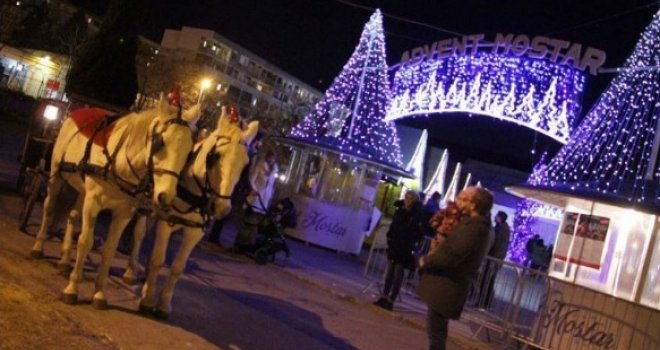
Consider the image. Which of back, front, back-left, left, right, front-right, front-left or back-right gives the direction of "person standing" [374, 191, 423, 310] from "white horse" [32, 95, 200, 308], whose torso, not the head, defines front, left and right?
left

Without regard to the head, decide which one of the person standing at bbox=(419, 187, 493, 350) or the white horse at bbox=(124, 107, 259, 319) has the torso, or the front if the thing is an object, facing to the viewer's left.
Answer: the person standing

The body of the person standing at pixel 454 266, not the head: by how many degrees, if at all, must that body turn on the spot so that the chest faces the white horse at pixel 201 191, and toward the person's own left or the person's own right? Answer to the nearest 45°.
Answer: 0° — they already face it

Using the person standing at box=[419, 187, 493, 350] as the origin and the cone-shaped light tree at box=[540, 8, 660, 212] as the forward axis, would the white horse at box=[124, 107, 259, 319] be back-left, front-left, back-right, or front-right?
back-left

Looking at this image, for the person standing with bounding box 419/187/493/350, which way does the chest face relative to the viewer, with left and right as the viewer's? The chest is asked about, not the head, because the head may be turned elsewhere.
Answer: facing to the left of the viewer

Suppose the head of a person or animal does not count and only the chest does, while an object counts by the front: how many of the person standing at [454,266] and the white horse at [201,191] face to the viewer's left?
1

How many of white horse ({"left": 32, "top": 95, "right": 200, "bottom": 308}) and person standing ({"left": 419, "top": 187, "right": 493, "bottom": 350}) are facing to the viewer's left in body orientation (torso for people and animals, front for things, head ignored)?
1

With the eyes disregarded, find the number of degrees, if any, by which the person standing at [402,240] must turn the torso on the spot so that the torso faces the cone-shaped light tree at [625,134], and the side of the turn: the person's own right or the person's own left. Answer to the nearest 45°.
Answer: approximately 135° to the person's own left

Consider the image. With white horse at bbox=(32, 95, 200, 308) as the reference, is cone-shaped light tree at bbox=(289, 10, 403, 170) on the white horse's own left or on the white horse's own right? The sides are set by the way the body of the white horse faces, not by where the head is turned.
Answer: on the white horse's own left

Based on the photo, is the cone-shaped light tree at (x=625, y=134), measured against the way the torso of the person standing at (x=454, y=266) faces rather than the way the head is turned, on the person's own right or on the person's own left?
on the person's own right

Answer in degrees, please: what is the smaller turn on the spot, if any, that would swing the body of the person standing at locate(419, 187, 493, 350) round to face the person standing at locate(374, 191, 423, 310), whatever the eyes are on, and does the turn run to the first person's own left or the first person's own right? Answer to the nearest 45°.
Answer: approximately 90° to the first person's own right

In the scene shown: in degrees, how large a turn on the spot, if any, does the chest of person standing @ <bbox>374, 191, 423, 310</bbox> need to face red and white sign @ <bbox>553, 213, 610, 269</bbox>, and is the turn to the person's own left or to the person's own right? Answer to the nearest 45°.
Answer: approximately 135° to the person's own left

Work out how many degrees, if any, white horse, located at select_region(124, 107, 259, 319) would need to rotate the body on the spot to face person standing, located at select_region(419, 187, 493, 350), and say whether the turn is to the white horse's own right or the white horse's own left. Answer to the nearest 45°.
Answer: approximately 45° to the white horse's own left
